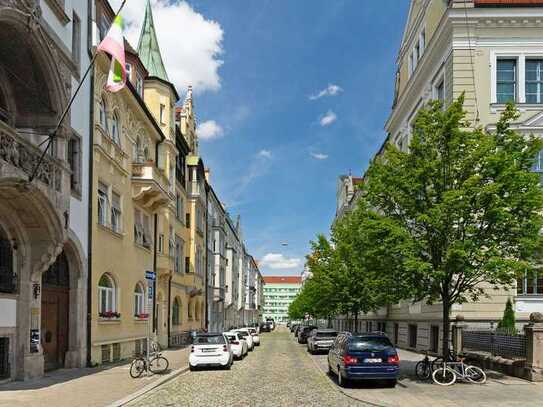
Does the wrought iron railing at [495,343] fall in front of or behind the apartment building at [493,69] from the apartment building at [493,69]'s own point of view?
in front

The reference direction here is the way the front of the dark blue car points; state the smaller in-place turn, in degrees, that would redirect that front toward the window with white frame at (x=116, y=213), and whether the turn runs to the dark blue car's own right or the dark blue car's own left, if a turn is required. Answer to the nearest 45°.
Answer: approximately 45° to the dark blue car's own left

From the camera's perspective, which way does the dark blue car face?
away from the camera

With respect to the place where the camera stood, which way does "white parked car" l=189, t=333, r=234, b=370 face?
facing away from the viewer

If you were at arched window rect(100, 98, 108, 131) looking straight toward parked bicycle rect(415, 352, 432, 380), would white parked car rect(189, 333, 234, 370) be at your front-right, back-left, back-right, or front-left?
front-left

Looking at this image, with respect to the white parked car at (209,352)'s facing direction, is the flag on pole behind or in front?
behind

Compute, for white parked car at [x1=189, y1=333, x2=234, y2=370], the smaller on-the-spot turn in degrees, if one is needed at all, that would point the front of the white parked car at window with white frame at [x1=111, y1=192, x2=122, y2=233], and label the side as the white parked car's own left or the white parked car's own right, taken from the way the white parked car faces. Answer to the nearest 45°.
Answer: approximately 45° to the white parked car's own left

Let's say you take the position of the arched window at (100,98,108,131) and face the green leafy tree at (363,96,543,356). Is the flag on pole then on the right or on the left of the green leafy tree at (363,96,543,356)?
right

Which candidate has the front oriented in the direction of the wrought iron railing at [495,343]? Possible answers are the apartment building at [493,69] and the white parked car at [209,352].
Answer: the apartment building

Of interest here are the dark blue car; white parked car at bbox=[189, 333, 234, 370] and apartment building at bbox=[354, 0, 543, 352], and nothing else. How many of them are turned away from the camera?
2

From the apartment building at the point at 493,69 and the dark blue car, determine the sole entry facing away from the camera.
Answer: the dark blue car
